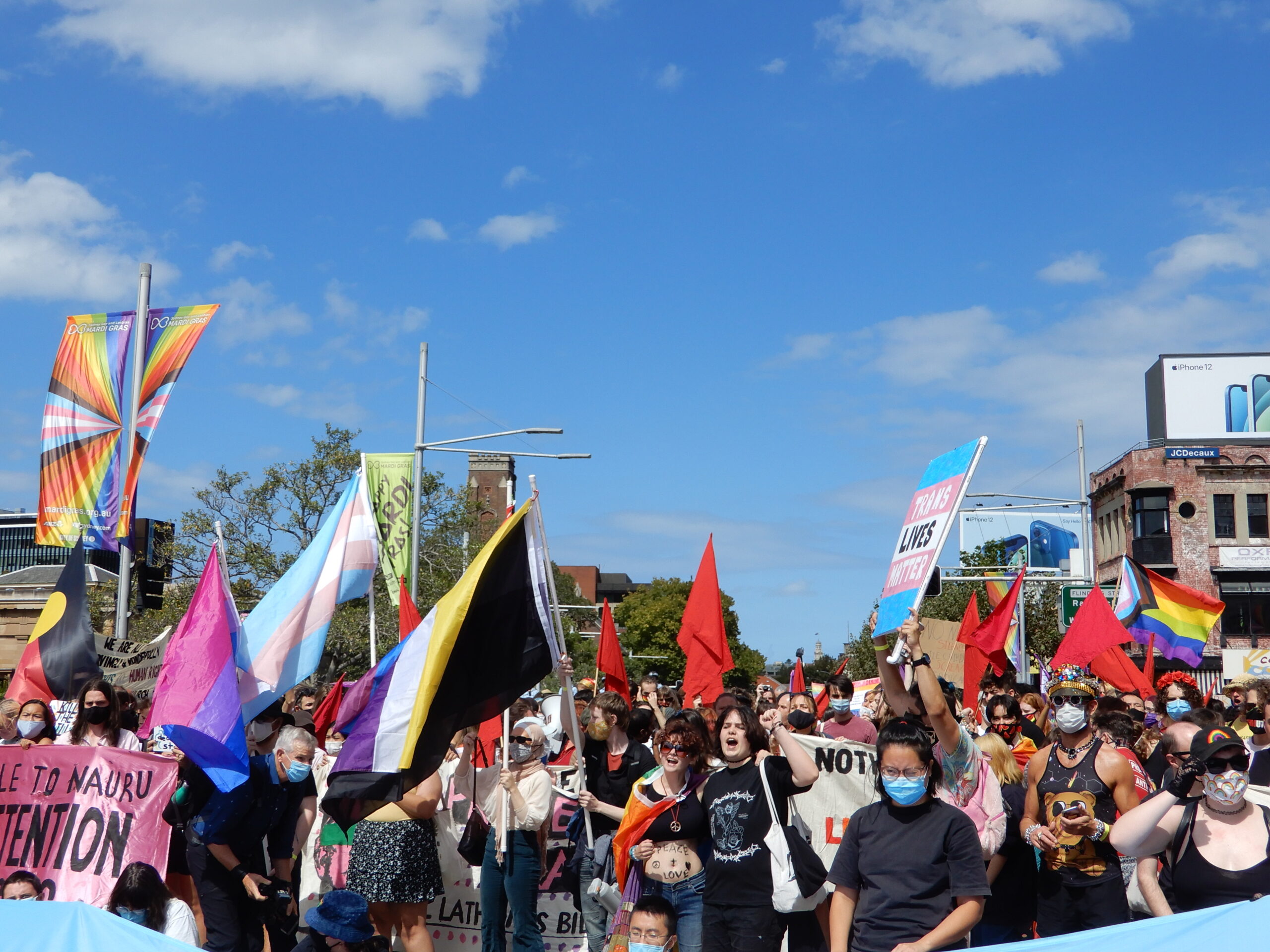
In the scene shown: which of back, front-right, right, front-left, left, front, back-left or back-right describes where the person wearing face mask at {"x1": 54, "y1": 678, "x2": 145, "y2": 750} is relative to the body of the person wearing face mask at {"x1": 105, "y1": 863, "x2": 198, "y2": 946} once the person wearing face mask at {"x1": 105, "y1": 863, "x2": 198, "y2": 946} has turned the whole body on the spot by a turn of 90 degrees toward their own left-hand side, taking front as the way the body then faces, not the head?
back-left

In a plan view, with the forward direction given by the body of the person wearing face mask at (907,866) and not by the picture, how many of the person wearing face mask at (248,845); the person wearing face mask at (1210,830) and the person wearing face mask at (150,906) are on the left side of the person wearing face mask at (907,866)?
1

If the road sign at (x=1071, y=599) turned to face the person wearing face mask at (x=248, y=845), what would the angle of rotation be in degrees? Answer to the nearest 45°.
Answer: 0° — it already faces them

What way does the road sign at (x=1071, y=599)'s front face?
toward the camera

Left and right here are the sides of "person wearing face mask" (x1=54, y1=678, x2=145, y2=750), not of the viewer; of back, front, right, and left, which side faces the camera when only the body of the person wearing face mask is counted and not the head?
front

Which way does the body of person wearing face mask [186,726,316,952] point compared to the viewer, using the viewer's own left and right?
facing the viewer and to the right of the viewer

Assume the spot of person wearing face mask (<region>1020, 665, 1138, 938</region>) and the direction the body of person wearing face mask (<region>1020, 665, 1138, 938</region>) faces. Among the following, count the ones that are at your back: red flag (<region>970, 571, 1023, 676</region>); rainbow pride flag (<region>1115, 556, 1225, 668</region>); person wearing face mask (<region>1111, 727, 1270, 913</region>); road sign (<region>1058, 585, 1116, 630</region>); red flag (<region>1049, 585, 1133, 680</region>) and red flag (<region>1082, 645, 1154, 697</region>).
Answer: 5

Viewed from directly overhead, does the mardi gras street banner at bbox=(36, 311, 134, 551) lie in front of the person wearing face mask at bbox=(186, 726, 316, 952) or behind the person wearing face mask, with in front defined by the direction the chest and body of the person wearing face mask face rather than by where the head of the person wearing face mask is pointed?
behind

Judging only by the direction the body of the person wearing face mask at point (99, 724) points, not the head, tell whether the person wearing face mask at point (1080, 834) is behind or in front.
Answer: in front

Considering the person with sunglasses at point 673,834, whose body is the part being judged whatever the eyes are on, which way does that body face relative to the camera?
toward the camera

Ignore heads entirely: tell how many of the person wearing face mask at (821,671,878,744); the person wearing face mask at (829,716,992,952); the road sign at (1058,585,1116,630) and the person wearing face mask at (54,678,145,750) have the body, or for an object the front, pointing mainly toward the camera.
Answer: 4
